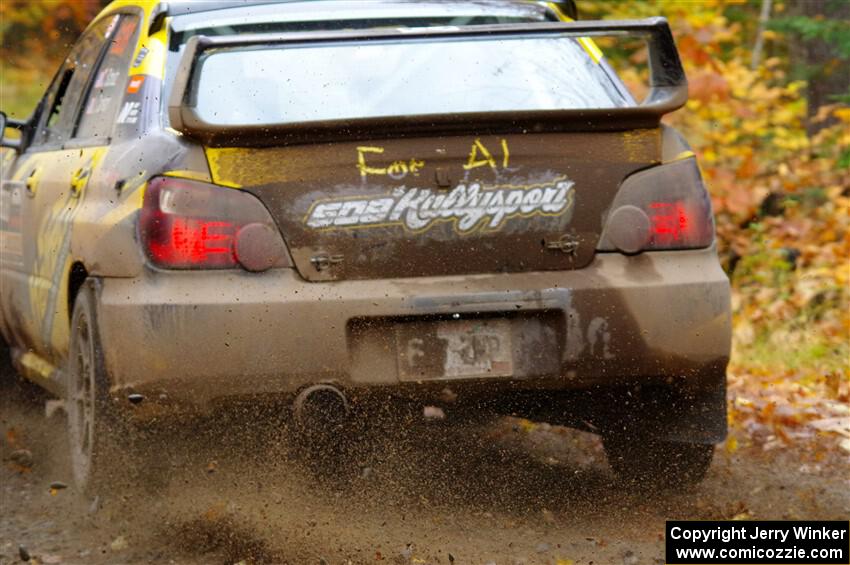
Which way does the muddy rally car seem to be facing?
away from the camera
